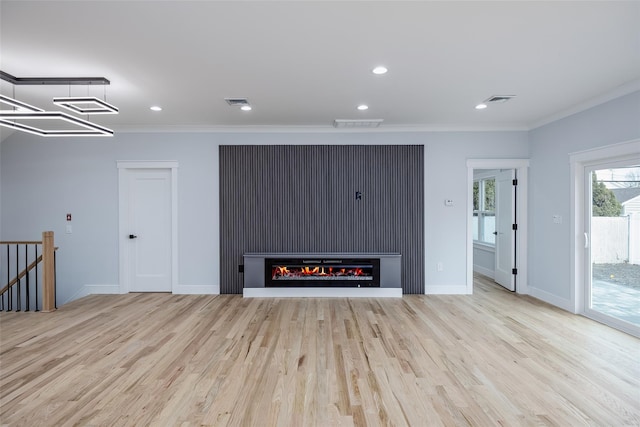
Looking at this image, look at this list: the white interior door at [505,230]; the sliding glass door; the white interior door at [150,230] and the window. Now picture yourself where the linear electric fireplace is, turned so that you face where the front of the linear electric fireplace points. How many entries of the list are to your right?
1

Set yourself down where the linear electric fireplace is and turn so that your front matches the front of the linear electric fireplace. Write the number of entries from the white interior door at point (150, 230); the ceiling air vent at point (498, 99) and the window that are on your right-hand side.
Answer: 1

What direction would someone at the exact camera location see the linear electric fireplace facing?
facing the viewer

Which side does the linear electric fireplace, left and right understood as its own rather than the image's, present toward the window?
left

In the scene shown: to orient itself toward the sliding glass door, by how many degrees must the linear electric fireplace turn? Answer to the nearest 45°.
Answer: approximately 90° to its left

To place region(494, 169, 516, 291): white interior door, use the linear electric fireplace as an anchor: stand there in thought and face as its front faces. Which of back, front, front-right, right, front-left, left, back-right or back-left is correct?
left

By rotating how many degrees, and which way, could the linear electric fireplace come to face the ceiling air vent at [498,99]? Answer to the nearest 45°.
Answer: approximately 45° to its left

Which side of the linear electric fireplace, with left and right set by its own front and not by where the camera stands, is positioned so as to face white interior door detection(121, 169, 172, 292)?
right
